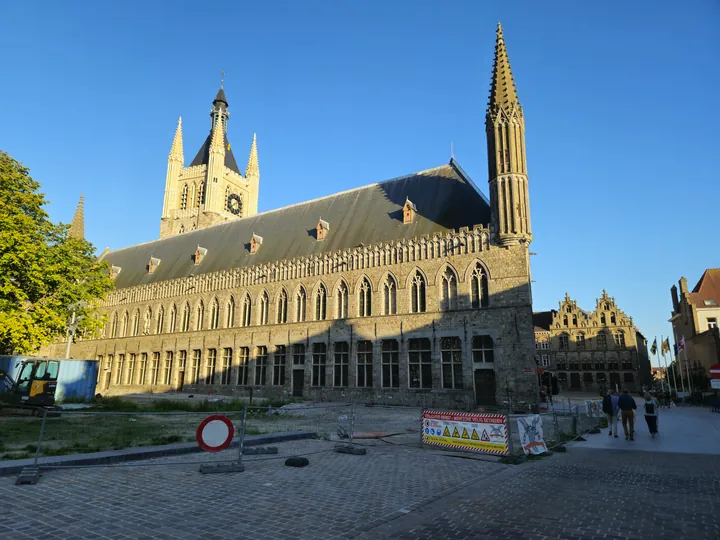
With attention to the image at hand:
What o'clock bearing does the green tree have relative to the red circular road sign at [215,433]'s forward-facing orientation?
The green tree is roughly at 5 o'clock from the red circular road sign.

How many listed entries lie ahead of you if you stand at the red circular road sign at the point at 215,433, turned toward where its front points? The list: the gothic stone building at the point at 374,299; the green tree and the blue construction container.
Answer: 0

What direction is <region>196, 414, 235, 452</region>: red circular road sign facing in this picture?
toward the camera

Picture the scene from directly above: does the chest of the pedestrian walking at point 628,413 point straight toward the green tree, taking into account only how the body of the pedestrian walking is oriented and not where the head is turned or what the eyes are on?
no

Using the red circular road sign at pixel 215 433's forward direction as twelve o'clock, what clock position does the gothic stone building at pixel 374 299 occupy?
The gothic stone building is roughly at 7 o'clock from the red circular road sign.

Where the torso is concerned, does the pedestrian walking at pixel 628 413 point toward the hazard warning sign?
no

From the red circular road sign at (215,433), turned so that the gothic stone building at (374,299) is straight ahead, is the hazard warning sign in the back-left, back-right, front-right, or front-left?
front-right

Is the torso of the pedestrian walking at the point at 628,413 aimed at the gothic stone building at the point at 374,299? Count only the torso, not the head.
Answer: no

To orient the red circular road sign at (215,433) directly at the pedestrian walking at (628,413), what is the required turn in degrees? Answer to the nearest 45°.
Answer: approximately 90° to its left
